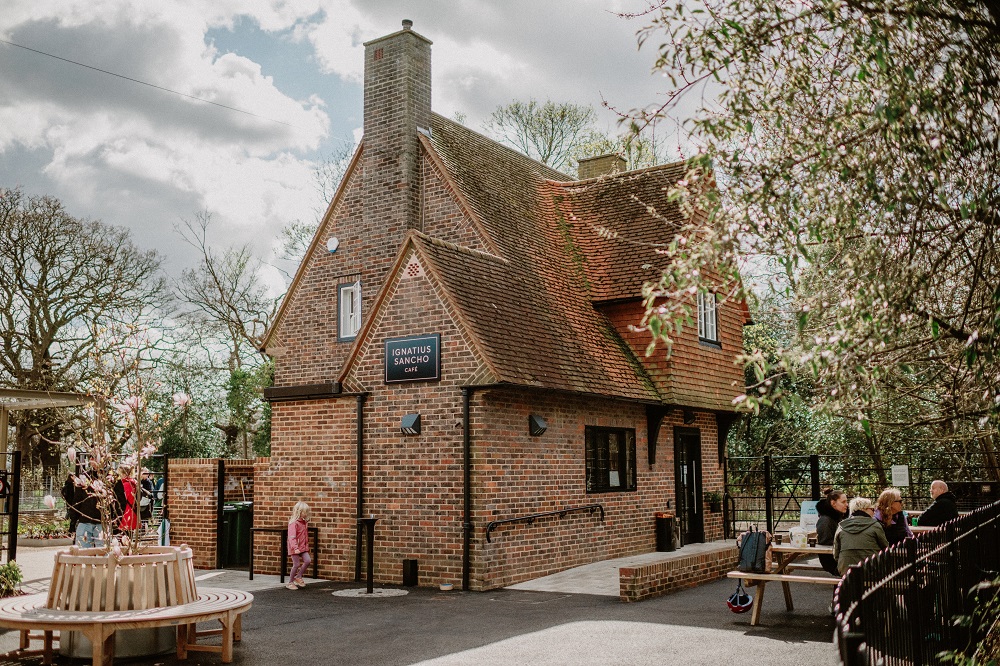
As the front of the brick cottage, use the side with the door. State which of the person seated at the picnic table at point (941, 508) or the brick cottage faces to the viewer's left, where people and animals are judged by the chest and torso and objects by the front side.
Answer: the person seated at the picnic table

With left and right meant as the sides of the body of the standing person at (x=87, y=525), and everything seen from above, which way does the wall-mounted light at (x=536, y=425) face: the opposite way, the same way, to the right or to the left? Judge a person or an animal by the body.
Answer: the opposite way

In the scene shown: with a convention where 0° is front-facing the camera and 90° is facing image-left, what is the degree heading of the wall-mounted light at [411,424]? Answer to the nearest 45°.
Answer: approximately 45°

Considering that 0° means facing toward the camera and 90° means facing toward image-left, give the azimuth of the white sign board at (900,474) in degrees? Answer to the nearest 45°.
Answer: approximately 0°

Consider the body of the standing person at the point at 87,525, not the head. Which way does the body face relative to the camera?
away from the camera

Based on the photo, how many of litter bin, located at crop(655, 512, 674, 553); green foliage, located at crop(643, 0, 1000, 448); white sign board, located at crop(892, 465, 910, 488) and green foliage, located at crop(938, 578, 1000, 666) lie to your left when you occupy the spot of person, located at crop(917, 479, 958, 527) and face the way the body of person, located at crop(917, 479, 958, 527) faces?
2

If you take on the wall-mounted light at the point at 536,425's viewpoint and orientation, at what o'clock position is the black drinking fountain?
The black drinking fountain is roughly at 4 o'clock from the wall-mounted light.

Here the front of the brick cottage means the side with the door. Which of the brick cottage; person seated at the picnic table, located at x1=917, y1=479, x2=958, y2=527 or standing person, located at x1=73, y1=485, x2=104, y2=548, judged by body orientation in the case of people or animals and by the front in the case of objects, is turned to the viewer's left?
person seated at the picnic table, located at x1=917, y1=479, x2=958, y2=527

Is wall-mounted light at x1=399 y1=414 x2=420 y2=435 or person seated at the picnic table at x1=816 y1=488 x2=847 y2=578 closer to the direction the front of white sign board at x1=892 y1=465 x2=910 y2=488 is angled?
the person seated at the picnic table
